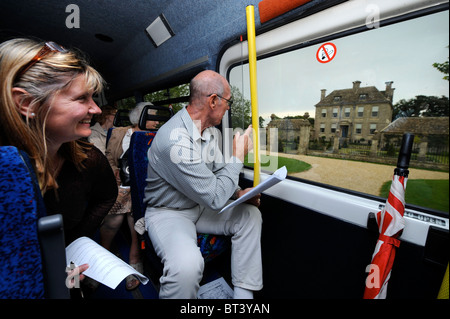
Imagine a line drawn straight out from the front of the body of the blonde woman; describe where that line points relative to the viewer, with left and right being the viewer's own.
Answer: facing to the right of the viewer

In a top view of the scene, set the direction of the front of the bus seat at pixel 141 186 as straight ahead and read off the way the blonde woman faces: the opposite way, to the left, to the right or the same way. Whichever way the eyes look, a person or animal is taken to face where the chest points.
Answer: to the left

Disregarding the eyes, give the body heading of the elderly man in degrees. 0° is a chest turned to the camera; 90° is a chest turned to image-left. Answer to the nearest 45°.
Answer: approximately 315°

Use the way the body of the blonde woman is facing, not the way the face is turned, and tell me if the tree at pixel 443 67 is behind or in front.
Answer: in front

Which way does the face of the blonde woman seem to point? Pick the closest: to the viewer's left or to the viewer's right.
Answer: to the viewer's right

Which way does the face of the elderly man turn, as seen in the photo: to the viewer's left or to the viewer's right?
to the viewer's right

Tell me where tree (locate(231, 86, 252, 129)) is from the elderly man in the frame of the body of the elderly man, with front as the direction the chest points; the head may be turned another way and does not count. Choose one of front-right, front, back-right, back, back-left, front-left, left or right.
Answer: left

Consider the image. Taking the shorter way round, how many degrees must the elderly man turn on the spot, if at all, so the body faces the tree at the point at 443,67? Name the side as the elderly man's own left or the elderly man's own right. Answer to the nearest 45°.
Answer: approximately 45° to the elderly man's own left

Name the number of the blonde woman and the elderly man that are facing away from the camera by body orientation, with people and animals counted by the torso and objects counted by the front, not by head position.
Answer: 0

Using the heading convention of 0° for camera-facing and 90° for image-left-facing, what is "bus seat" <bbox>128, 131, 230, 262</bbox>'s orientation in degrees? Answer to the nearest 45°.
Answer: approximately 315°

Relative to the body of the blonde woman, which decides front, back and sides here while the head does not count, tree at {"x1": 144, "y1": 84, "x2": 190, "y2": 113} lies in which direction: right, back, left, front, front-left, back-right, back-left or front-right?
front-left
